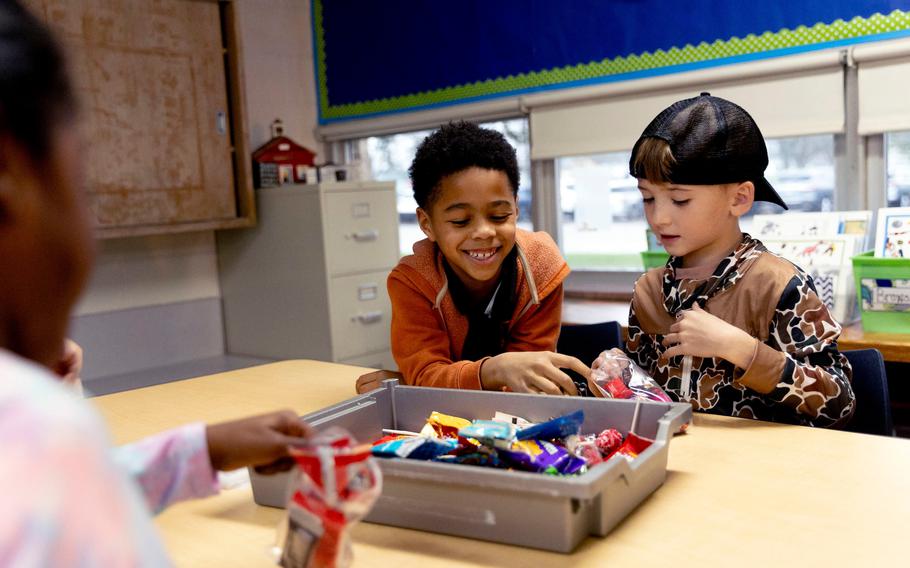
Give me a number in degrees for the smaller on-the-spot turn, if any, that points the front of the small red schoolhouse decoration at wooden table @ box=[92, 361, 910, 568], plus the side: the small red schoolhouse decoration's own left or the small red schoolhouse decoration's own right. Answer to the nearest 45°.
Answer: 0° — it already faces it

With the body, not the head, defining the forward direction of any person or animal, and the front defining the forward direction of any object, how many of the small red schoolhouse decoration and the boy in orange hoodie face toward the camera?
2

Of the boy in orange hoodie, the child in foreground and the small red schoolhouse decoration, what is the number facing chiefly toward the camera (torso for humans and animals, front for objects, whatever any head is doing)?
2

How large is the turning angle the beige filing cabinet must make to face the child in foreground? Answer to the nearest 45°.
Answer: approximately 45° to its right

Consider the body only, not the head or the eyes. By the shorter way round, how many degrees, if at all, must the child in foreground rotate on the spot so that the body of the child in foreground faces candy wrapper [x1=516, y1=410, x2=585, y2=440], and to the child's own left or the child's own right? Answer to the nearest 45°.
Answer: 0° — they already face it

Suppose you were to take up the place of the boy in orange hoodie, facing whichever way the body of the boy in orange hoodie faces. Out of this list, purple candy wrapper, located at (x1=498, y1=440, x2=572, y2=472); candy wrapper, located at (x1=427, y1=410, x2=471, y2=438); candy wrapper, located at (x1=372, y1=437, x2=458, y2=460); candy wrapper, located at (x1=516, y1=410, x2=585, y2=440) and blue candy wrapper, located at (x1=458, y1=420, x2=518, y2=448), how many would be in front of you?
5

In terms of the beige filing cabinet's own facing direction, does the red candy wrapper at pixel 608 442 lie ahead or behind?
ahead

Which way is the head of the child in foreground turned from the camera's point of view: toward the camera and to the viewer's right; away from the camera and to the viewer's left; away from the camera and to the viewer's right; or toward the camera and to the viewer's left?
away from the camera and to the viewer's right

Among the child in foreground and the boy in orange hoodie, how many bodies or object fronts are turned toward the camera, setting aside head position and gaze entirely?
1

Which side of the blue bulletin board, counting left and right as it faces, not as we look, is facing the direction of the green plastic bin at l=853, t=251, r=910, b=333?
left

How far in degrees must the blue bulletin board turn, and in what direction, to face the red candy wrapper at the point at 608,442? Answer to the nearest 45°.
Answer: approximately 45° to its left

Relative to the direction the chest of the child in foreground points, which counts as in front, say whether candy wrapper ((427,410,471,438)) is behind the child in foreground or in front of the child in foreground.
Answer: in front

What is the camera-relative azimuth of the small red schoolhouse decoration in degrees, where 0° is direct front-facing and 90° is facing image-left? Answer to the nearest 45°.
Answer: approximately 0°

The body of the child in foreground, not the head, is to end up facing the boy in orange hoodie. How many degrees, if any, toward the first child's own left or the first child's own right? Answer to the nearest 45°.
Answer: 0° — they already face them

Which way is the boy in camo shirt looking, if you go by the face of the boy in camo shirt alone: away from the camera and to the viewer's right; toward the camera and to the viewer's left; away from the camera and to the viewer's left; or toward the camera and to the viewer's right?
toward the camera and to the viewer's left
